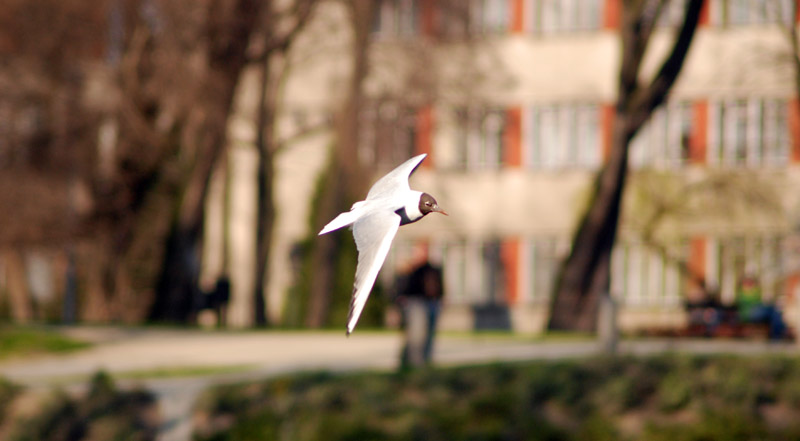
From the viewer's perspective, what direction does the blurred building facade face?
toward the camera

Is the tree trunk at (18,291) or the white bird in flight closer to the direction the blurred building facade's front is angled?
the white bird in flight

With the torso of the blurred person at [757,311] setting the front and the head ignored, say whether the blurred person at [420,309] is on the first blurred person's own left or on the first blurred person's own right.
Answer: on the first blurred person's own right

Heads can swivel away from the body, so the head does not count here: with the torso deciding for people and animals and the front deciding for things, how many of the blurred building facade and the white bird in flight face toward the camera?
1

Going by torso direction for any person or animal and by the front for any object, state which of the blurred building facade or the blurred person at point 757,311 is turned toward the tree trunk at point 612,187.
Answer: the blurred building facade

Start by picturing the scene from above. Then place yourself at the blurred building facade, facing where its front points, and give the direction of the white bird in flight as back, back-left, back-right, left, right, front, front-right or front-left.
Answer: front

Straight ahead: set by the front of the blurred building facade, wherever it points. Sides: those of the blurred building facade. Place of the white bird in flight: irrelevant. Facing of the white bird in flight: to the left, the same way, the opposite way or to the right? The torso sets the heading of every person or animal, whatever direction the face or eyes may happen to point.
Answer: to the left

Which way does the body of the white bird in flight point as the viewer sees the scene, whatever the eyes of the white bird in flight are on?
to the viewer's right
